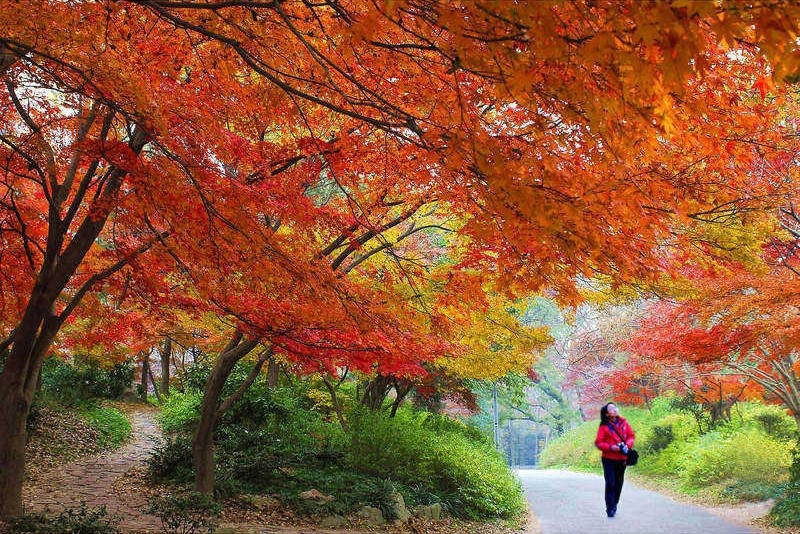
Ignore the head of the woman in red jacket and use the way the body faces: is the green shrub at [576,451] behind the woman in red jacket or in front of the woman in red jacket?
behind

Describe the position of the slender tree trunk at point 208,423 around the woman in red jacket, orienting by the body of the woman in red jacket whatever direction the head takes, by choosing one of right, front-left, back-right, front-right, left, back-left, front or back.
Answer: back-right

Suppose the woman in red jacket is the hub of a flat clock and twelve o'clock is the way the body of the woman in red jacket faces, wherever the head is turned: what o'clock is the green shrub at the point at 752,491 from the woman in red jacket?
The green shrub is roughly at 8 o'clock from the woman in red jacket.

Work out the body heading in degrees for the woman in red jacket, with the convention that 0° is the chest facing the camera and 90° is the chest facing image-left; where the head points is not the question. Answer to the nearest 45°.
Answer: approximately 315°

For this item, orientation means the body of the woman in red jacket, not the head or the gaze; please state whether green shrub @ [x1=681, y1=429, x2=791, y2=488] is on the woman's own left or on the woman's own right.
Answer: on the woman's own left

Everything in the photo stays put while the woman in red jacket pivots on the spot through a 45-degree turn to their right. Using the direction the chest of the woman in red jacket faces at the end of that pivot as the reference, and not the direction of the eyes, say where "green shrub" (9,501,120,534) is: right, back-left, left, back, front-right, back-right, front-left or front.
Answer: front-right

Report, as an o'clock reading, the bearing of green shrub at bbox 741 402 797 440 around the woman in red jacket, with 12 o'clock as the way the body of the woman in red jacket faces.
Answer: The green shrub is roughly at 8 o'clock from the woman in red jacket.

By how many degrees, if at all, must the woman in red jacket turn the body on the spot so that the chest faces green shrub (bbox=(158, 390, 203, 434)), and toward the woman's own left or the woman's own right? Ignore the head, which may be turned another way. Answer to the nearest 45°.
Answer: approximately 180°
